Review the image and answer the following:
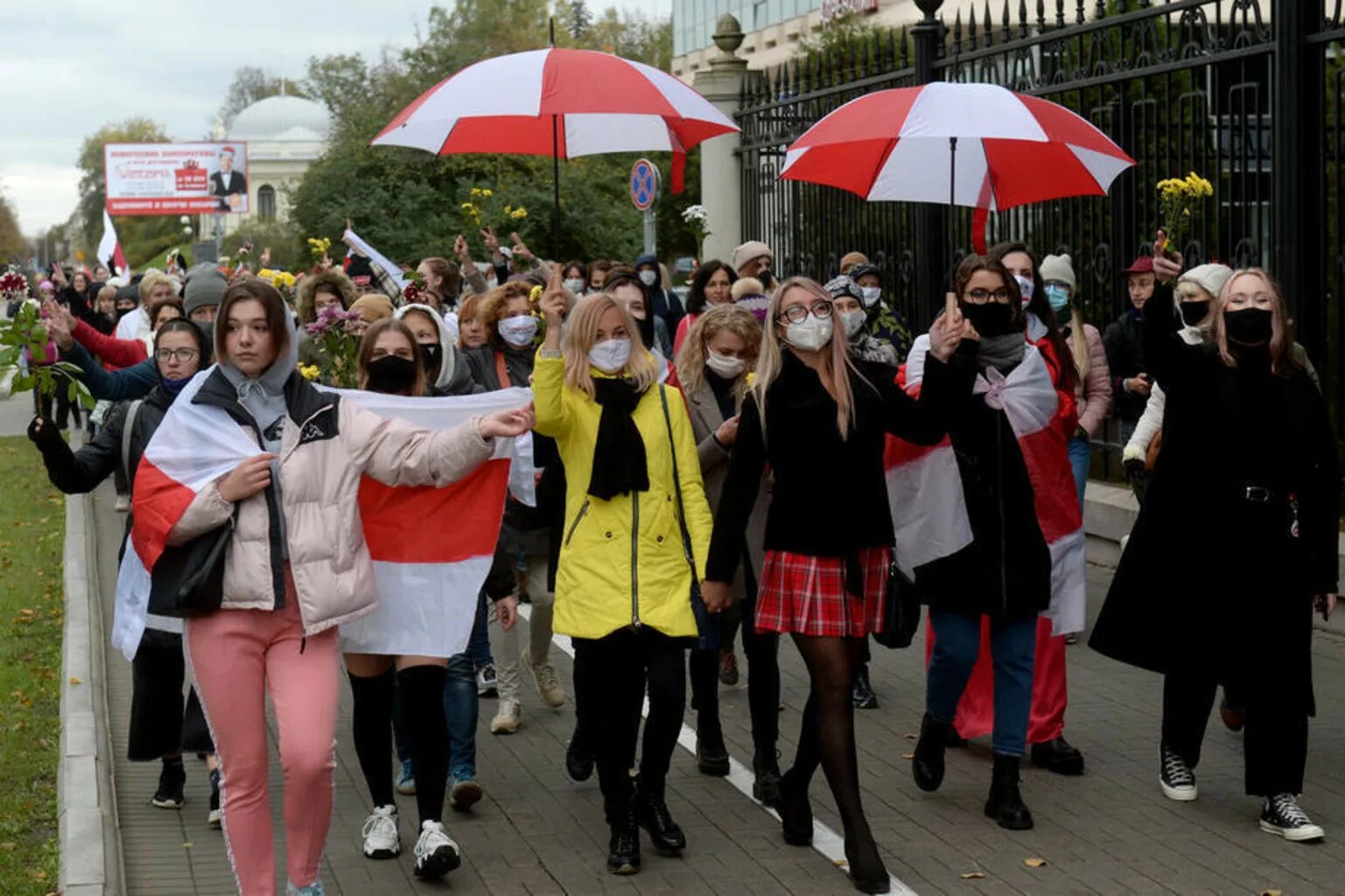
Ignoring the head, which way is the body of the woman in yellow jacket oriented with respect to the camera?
toward the camera

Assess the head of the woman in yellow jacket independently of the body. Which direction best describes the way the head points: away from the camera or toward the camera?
toward the camera

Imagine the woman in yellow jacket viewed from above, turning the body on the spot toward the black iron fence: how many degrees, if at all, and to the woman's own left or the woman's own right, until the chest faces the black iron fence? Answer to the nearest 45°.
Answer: approximately 135° to the woman's own left
